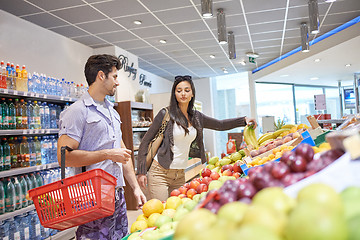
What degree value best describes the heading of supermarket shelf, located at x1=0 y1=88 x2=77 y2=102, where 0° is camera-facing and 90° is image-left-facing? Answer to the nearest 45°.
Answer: approximately 315°

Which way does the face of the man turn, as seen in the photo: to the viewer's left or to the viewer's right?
to the viewer's right

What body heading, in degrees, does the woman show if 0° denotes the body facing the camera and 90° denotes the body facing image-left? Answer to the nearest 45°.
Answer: approximately 315°

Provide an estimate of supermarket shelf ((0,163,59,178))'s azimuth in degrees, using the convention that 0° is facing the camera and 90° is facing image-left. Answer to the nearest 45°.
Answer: approximately 315°
